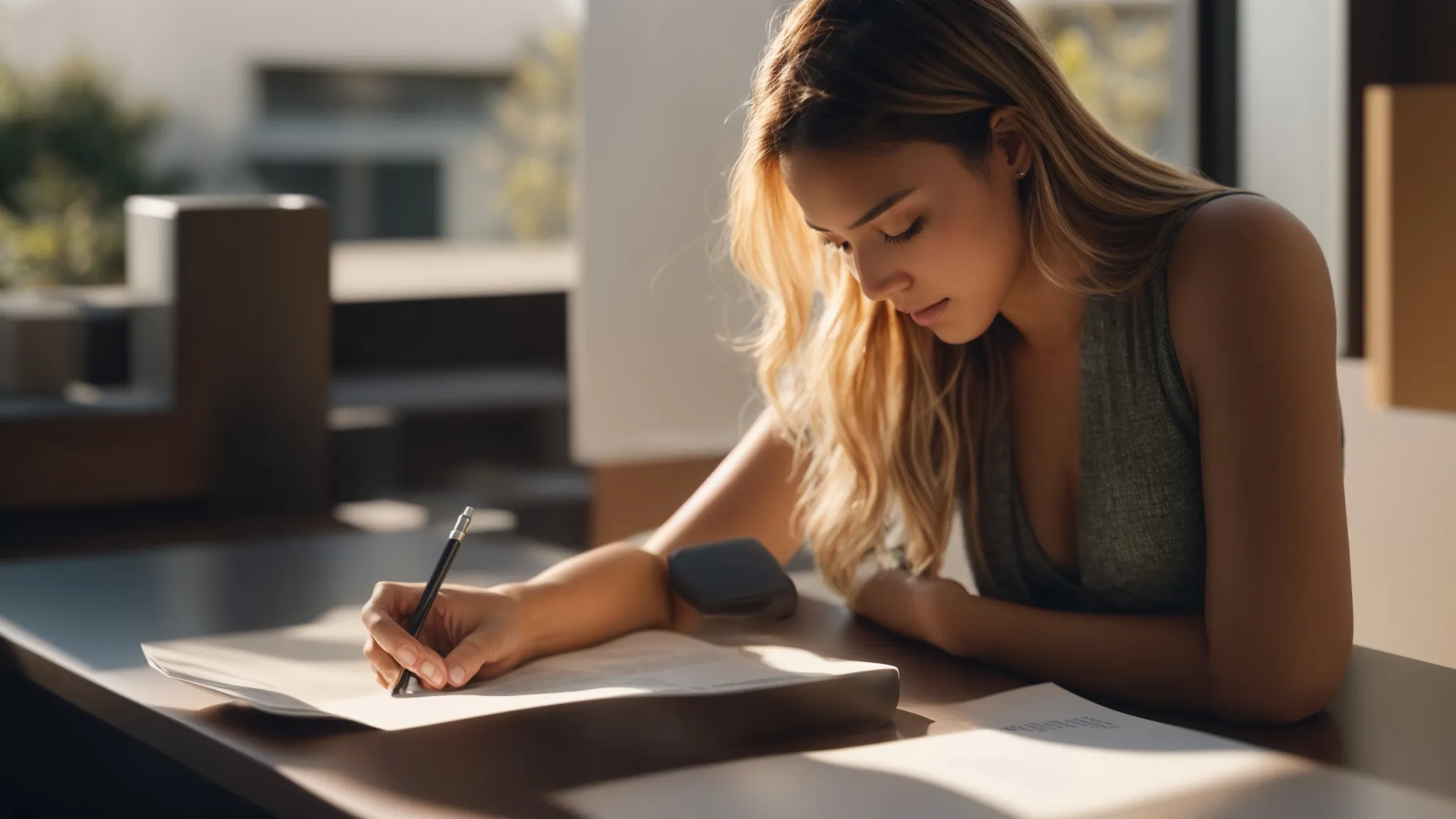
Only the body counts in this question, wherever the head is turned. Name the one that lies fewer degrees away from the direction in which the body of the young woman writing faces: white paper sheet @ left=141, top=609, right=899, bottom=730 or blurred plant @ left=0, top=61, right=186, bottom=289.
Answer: the white paper sheet

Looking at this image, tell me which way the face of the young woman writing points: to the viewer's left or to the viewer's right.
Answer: to the viewer's left

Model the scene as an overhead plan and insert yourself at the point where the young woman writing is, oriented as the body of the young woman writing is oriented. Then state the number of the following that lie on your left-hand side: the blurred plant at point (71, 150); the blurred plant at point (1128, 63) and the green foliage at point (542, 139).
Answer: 0

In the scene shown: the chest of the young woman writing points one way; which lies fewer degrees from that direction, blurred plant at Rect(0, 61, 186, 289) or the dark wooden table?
the dark wooden table

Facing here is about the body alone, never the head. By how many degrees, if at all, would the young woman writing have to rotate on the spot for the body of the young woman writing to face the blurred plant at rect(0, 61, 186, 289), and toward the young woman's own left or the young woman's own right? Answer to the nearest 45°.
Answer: approximately 90° to the young woman's own right

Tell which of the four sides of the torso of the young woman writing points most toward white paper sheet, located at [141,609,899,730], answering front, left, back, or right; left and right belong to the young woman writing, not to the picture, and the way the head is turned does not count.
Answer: front

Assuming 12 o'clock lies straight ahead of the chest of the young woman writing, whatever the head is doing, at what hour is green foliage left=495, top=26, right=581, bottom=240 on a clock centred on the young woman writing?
The green foliage is roughly at 4 o'clock from the young woman writing.

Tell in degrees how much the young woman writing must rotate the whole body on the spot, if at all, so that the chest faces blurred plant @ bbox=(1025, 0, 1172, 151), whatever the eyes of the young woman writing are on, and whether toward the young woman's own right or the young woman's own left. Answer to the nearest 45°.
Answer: approximately 135° to the young woman's own right

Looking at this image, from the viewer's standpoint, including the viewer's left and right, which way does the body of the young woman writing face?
facing the viewer and to the left of the viewer
